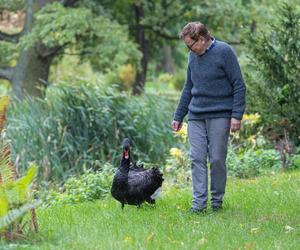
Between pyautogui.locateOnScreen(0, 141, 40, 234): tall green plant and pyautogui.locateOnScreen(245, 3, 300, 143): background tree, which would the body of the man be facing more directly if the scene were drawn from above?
the tall green plant

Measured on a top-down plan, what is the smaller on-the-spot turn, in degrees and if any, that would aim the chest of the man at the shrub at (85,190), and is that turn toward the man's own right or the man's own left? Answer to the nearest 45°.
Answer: approximately 90° to the man's own right

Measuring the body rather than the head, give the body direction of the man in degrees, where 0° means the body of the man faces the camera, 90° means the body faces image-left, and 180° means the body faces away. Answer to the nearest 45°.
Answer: approximately 45°

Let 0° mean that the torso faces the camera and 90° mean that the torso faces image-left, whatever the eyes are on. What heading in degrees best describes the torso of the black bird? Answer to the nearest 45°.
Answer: approximately 45°

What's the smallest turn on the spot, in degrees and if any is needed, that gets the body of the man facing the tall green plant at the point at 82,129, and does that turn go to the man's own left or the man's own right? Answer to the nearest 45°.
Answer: approximately 90° to the man's own right

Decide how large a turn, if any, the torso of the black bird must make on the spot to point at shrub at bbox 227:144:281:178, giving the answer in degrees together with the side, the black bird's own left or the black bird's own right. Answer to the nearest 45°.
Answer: approximately 180°

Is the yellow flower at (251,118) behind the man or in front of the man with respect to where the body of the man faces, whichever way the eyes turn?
behind
